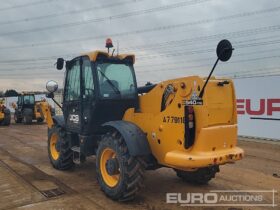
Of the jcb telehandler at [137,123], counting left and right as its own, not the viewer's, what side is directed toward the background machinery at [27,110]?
front

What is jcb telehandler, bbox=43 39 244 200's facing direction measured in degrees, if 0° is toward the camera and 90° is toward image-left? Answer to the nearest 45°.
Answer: approximately 135°

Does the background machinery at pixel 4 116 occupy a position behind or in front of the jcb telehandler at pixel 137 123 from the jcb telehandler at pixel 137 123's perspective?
in front
